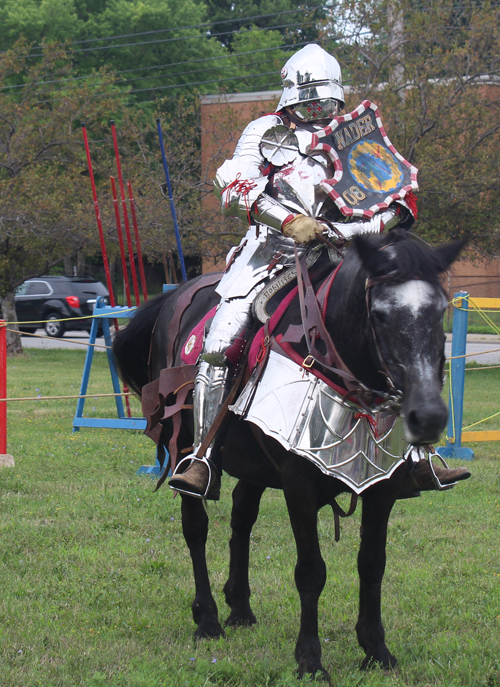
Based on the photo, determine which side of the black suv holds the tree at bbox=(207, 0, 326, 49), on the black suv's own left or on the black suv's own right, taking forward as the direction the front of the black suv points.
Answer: on the black suv's own right

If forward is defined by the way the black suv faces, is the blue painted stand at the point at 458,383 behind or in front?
behind

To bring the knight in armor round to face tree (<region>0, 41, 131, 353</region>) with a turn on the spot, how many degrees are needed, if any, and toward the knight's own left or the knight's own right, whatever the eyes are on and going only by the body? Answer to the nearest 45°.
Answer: approximately 180°

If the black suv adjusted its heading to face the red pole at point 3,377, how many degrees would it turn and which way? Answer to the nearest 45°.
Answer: approximately 135° to its left

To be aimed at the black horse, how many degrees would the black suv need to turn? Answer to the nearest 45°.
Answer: approximately 135° to its left

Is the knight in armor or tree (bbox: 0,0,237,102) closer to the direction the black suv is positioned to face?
the tree

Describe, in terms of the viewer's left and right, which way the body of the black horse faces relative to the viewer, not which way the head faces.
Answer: facing the viewer and to the right of the viewer

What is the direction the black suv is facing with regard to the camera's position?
facing away from the viewer and to the left of the viewer
